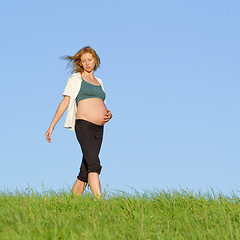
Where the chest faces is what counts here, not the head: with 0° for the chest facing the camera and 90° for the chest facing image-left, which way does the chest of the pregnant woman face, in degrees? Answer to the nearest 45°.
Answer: approximately 315°
